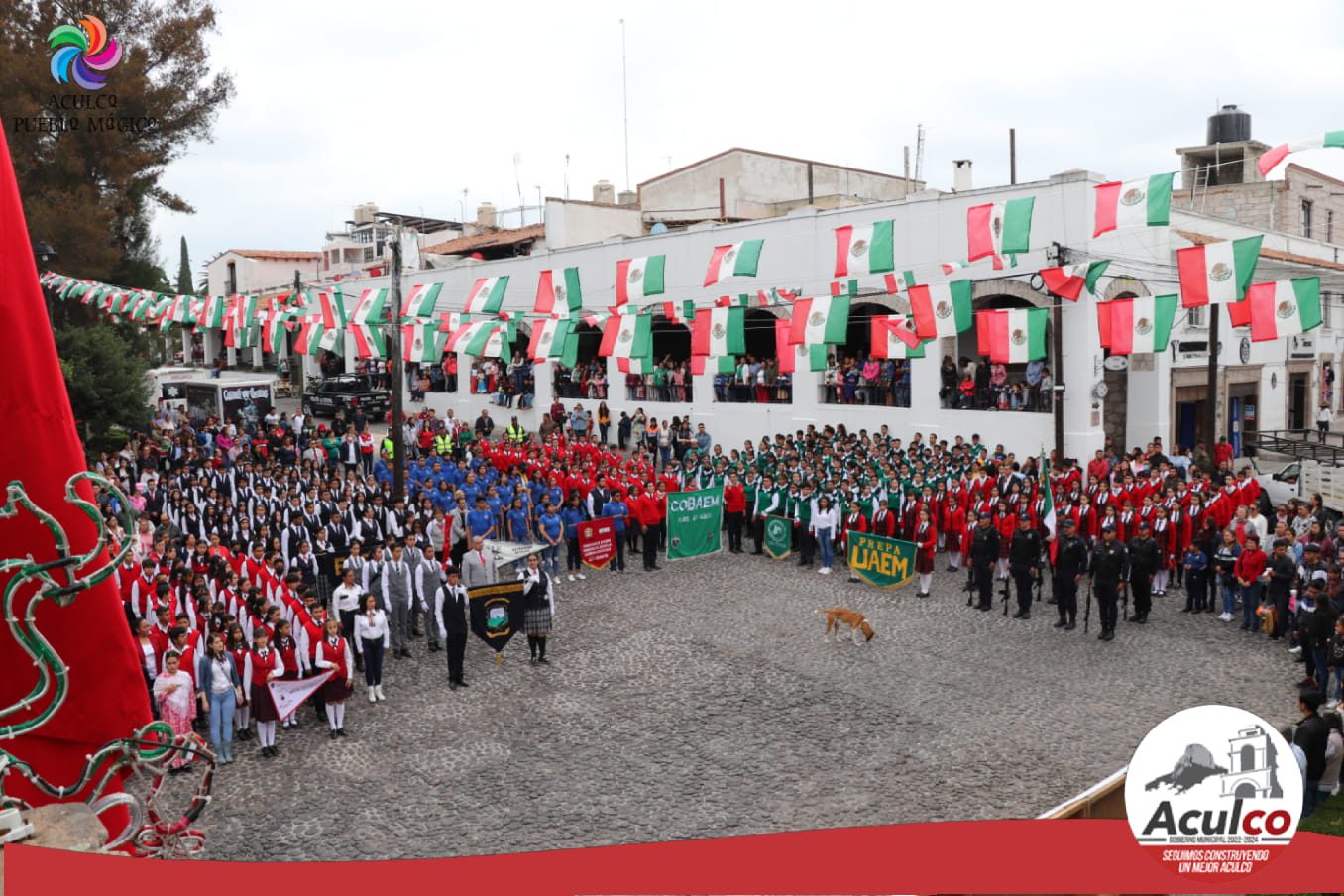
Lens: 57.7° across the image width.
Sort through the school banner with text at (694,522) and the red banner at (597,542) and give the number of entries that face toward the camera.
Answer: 2

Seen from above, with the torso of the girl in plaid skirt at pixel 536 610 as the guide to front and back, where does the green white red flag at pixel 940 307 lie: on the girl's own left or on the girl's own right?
on the girl's own left

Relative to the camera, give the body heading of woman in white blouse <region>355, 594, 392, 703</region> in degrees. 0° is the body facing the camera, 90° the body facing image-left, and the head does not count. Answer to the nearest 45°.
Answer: approximately 315°

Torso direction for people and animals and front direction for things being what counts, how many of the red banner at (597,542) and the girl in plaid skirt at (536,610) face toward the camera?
2

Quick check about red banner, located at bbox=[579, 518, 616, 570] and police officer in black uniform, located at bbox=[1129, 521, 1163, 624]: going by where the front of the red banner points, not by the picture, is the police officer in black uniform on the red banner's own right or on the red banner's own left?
on the red banner's own left

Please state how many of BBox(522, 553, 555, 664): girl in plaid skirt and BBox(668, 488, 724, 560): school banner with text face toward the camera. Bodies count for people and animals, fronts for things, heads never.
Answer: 2

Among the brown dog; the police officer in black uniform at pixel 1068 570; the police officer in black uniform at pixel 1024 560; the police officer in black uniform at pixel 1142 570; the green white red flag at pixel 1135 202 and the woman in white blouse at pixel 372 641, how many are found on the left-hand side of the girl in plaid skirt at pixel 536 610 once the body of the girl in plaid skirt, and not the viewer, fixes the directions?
5

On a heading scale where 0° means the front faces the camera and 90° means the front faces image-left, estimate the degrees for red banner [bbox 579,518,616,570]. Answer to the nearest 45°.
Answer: approximately 0°

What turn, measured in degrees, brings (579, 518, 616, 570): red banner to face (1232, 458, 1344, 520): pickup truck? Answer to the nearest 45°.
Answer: approximately 90° to its left

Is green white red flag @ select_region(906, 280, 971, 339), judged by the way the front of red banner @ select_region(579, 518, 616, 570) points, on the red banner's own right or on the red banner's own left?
on the red banner's own left
